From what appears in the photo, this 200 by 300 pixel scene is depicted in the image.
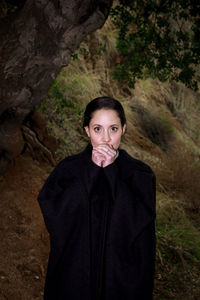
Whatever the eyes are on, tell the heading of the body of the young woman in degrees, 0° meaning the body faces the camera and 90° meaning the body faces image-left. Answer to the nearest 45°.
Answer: approximately 0°
